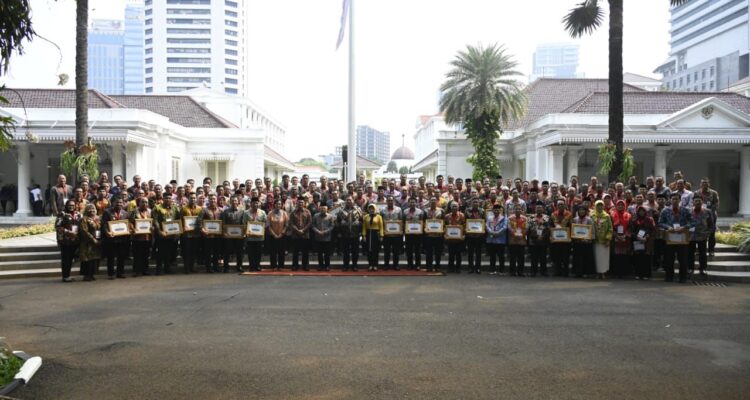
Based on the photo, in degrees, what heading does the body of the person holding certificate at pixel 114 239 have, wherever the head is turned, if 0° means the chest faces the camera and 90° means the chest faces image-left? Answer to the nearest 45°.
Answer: approximately 0°

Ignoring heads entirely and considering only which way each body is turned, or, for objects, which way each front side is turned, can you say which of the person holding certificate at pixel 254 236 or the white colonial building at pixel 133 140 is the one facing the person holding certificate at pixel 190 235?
the white colonial building

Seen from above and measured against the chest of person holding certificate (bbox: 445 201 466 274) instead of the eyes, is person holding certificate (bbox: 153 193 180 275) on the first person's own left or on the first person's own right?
on the first person's own right

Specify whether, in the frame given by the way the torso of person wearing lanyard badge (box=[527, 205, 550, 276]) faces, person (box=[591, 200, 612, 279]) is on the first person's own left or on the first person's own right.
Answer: on the first person's own left

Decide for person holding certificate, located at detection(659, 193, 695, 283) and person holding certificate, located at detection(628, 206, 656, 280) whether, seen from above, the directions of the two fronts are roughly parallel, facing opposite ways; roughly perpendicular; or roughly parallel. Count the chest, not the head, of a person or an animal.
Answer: roughly parallel

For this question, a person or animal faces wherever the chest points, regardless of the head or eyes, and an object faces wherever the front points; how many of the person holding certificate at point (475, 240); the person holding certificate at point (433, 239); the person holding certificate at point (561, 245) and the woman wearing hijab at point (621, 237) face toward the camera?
4

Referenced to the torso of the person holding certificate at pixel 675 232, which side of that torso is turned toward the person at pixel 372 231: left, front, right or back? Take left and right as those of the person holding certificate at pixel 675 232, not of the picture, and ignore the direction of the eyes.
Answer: right

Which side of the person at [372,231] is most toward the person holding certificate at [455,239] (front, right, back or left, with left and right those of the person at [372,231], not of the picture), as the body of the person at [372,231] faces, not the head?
left

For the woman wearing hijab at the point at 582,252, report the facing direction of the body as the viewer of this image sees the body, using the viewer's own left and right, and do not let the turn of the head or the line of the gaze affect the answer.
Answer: facing the viewer

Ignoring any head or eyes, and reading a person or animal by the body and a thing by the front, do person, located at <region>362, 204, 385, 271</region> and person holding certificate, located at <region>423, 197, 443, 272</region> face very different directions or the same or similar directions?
same or similar directions

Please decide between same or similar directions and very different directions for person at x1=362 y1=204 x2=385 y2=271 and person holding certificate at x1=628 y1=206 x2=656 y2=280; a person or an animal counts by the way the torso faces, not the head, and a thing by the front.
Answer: same or similar directions

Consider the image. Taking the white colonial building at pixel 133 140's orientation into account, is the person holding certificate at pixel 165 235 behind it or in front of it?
in front

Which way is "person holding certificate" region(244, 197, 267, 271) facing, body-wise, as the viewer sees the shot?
toward the camera

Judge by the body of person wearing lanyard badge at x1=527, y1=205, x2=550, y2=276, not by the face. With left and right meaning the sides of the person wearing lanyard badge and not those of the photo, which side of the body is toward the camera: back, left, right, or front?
front

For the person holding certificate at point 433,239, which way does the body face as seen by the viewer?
toward the camera
